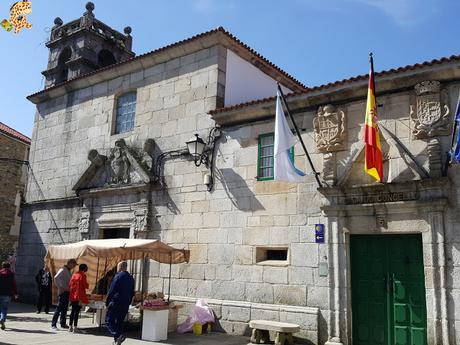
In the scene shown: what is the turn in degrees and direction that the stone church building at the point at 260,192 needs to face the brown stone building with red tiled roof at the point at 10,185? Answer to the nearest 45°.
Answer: approximately 90° to its right

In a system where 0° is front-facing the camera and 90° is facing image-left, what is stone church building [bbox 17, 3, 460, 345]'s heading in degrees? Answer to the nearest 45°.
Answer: approximately 45°
